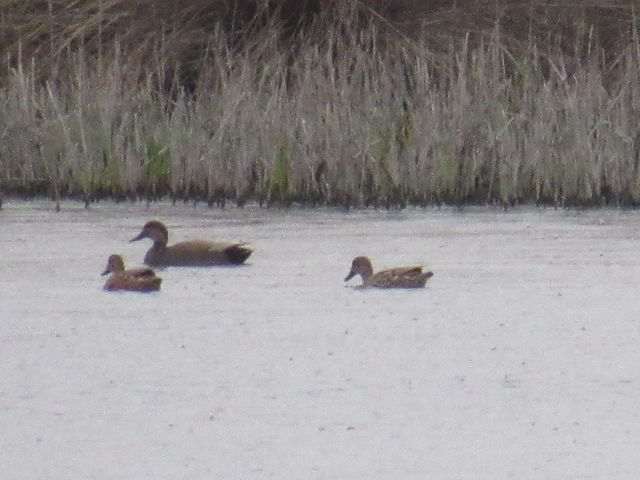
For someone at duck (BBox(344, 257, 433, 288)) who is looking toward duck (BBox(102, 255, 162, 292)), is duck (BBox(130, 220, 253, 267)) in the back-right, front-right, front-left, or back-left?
front-right

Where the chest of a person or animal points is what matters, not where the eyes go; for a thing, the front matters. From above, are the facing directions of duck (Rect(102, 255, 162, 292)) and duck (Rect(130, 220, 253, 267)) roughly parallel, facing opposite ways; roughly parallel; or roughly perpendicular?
roughly parallel

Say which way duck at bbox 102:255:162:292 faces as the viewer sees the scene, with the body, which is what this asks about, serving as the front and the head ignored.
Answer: to the viewer's left

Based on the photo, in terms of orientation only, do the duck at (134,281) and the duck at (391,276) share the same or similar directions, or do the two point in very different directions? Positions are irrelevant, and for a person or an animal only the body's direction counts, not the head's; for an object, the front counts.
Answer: same or similar directions

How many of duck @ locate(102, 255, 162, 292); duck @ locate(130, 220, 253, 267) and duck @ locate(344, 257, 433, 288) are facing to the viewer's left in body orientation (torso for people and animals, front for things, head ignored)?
3

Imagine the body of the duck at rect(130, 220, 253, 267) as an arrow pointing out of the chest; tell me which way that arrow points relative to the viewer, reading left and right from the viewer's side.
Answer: facing to the left of the viewer

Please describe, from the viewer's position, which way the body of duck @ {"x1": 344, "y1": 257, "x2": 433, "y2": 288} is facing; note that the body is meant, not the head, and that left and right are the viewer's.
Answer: facing to the left of the viewer

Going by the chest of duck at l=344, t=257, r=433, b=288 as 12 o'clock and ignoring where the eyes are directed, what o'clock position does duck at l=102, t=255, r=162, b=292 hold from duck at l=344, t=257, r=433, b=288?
duck at l=102, t=255, r=162, b=292 is roughly at 12 o'clock from duck at l=344, t=257, r=433, b=288.
